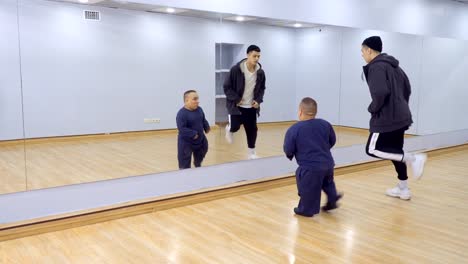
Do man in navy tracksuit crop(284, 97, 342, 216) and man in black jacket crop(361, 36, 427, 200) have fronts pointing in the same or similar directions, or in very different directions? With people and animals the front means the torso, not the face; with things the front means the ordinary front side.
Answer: same or similar directions

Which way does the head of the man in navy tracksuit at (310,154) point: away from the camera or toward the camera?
away from the camera

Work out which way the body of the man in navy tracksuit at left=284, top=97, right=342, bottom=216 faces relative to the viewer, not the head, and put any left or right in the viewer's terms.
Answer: facing away from the viewer and to the left of the viewer

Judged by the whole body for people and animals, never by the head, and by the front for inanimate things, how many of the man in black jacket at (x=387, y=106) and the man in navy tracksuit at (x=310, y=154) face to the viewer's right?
0

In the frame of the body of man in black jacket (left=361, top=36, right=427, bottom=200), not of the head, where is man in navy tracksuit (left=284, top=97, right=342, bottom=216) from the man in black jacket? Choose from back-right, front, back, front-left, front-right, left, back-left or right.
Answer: left

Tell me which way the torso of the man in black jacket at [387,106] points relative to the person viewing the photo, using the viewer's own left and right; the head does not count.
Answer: facing away from the viewer and to the left of the viewer

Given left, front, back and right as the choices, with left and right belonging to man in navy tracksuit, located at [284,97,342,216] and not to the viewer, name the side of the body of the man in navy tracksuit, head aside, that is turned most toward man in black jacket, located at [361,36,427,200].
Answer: right
